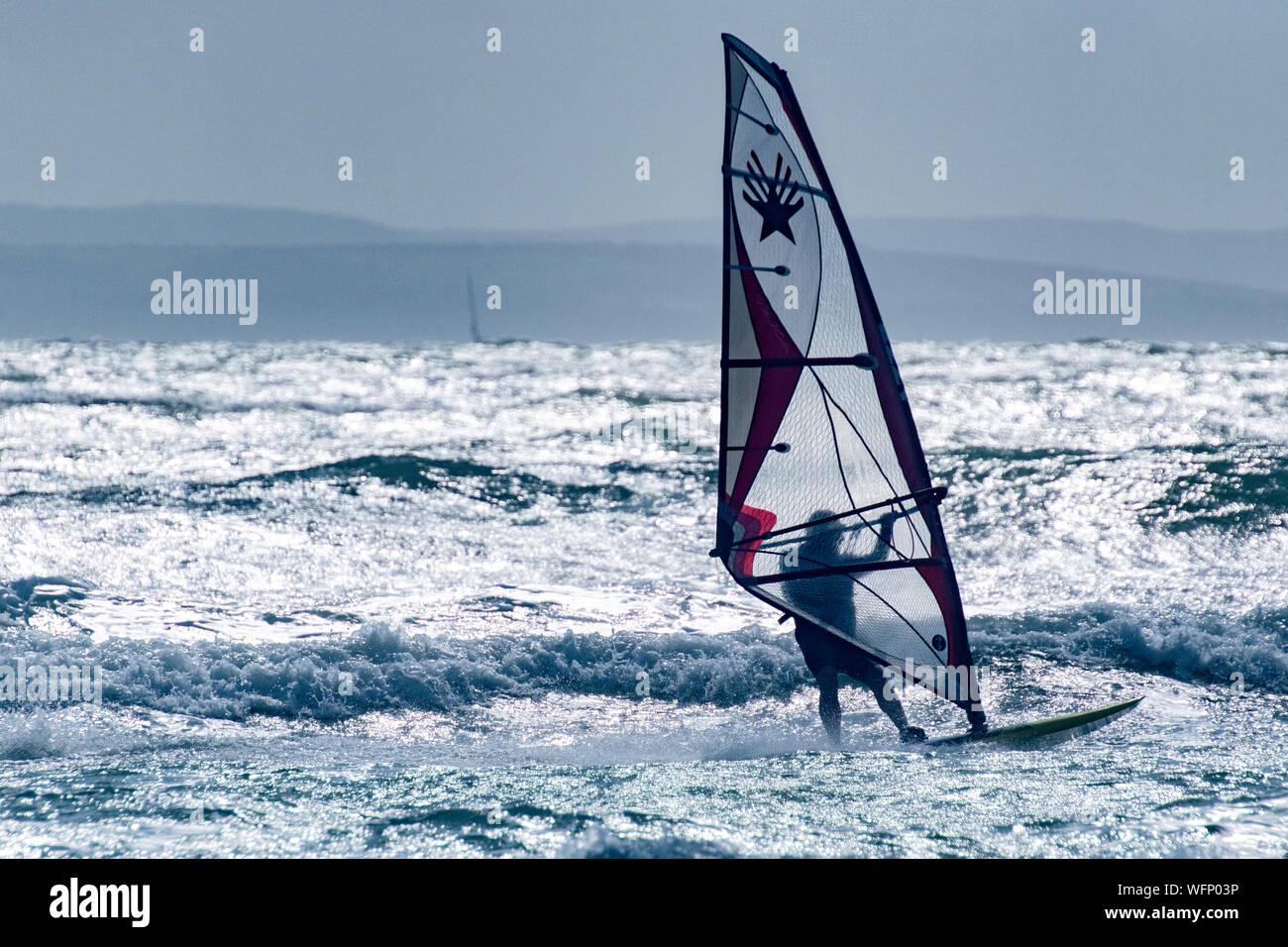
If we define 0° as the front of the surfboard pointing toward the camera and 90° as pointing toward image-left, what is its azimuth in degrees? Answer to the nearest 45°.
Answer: approximately 270°
